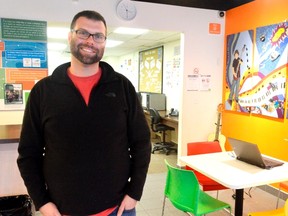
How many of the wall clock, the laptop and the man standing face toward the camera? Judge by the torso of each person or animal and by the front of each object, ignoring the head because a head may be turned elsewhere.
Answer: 2

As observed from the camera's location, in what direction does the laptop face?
facing away from the viewer and to the right of the viewer

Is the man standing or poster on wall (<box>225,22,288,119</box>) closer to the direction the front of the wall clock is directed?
the man standing

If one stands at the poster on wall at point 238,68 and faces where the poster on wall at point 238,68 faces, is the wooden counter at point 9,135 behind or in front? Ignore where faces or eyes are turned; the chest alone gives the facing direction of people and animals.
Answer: in front

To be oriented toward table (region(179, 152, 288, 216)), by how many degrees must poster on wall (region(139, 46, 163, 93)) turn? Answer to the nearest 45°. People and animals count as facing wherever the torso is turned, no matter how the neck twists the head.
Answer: approximately 45° to its left

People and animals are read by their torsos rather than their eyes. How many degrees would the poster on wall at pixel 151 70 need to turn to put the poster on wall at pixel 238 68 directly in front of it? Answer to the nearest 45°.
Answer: approximately 90° to its left

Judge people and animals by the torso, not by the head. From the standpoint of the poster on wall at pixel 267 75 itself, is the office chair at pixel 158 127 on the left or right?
on its right

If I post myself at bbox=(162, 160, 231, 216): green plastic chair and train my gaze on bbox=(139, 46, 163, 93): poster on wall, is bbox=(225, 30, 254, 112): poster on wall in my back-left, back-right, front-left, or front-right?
front-right

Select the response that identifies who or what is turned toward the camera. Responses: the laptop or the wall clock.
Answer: the wall clock

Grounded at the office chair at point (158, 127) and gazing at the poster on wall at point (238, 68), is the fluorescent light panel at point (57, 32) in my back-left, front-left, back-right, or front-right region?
back-right

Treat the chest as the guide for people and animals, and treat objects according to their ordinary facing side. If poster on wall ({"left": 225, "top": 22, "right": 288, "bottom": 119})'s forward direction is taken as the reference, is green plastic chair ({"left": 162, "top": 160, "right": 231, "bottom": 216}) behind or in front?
in front

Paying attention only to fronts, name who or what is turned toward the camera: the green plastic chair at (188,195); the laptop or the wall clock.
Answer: the wall clock

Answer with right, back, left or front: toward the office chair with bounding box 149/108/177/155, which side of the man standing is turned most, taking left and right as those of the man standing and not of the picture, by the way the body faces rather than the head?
back

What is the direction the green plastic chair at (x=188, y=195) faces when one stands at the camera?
facing away from the viewer and to the right of the viewer

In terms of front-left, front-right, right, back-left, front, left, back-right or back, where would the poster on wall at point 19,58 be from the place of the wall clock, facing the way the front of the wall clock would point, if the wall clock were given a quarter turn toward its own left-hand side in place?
back

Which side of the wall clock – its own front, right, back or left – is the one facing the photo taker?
front
